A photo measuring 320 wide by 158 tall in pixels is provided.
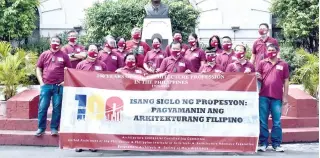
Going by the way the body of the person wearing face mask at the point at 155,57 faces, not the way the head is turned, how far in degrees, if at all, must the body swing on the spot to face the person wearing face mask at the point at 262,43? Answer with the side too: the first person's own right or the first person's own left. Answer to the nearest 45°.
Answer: approximately 90° to the first person's own left

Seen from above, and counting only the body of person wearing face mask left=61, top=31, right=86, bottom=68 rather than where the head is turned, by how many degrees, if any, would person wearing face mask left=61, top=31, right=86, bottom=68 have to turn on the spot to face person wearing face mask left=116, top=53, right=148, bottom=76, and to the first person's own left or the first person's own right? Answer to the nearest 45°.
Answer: approximately 45° to the first person's own left

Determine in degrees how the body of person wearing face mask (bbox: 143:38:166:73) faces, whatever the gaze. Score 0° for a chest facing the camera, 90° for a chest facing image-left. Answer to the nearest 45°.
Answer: approximately 0°

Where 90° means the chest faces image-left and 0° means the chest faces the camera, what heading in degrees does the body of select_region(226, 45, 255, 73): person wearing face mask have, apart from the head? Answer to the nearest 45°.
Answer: approximately 0°
